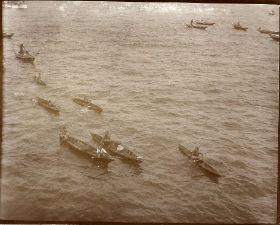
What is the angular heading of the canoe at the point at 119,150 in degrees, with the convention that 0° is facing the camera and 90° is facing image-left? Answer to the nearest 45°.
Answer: approximately 315°

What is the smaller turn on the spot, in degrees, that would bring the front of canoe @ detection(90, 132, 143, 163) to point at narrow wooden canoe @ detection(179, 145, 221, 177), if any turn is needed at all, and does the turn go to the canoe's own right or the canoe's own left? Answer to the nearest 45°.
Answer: approximately 45° to the canoe's own left

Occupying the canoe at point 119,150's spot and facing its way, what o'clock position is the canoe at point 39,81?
the canoe at point 39,81 is roughly at 6 o'clock from the canoe at point 119,150.

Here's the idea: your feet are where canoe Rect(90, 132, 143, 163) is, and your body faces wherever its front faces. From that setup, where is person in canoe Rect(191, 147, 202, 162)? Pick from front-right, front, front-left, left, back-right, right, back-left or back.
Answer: front-left

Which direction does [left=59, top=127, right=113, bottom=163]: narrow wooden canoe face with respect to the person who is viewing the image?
facing the viewer and to the right of the viewer

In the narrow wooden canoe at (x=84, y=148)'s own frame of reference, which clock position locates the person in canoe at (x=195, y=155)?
The person in canoe is roughly at 11 o'clock from the narrow wooden canoe.

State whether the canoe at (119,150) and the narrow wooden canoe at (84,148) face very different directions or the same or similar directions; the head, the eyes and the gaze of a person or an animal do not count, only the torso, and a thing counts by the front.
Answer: same or similar directions

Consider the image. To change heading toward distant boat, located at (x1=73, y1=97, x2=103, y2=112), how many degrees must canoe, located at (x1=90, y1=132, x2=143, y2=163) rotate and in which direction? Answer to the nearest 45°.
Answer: approximately 180°

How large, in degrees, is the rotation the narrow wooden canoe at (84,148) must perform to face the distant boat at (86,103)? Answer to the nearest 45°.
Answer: approximately 135° to its left

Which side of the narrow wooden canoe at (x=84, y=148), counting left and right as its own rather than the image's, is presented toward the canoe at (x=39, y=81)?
back

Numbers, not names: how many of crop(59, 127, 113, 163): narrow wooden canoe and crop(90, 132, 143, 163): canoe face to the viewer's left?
0

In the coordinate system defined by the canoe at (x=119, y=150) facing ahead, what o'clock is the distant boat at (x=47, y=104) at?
The distant boat is roughly at 6 o'clock from the canoe.

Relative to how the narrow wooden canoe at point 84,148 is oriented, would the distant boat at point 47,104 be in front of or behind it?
behind
